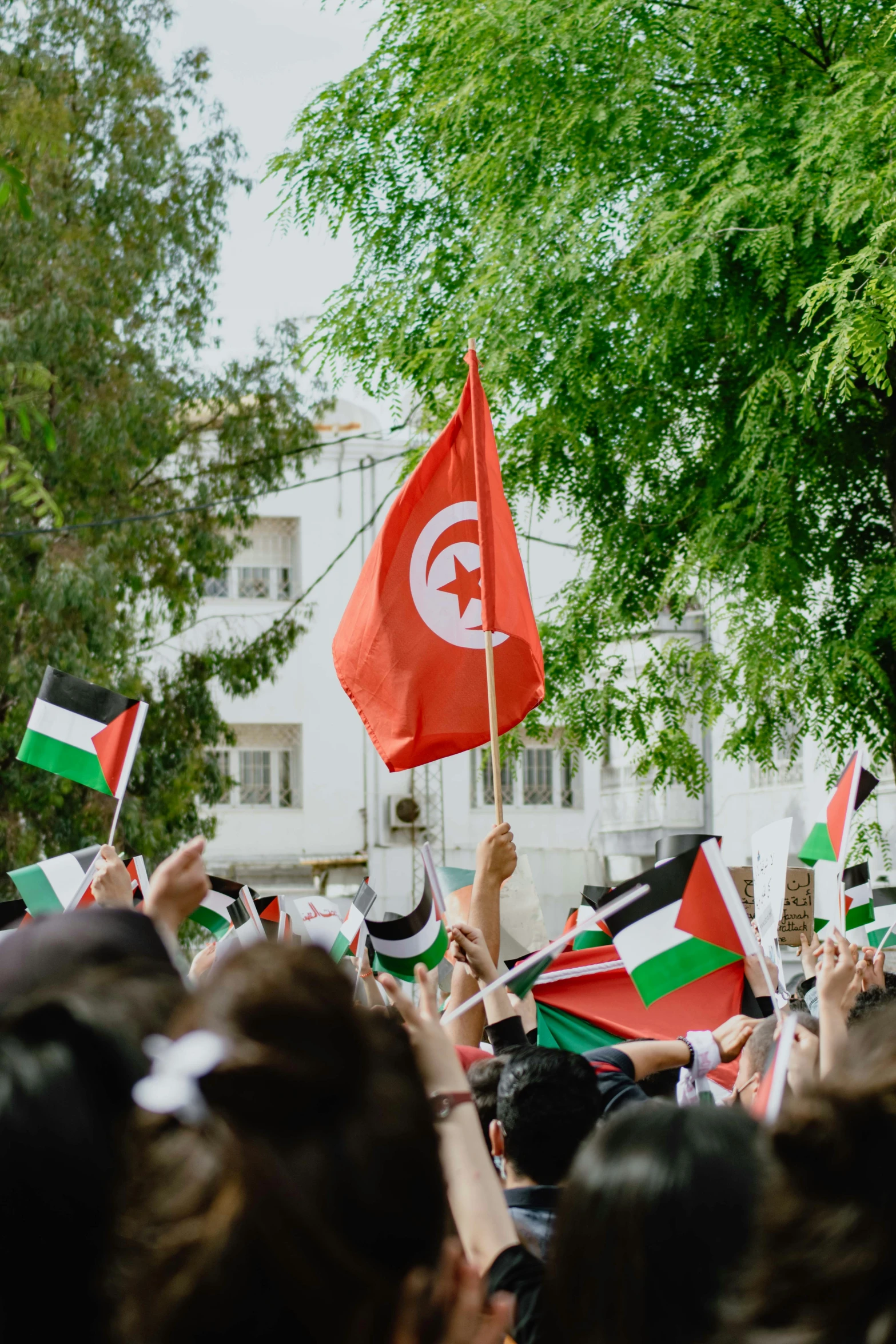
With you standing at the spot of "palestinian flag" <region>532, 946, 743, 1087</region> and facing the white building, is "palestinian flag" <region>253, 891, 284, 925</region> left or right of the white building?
left

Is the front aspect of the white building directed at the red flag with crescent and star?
yes

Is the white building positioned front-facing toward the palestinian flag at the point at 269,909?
yes

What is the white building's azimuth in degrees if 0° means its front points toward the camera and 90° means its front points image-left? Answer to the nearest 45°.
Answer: approximately 0°

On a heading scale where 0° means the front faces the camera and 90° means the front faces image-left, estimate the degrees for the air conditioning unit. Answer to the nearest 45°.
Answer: approximately 0°

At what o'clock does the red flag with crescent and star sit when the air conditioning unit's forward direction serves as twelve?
The red flag with crescent and star is roughly at 12 o'clock from the air conditioning unit.

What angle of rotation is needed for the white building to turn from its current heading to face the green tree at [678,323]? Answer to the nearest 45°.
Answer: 0° — it already faces it

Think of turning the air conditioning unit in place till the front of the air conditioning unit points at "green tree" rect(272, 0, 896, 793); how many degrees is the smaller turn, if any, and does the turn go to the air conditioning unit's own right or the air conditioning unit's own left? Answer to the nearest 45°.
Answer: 0° — it already faces it

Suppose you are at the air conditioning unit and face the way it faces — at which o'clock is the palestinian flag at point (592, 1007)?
The palestinian flag is roughly at 12 o'clock from the air conditioning unit.
